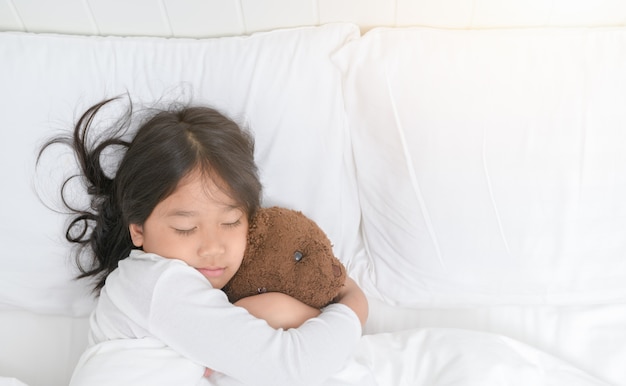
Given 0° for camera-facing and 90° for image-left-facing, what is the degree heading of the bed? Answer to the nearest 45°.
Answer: approximately 0°

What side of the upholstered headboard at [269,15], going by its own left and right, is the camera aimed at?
front

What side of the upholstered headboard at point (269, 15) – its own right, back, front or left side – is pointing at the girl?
front

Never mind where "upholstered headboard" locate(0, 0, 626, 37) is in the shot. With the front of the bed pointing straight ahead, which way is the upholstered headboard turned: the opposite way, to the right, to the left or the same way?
the same way
